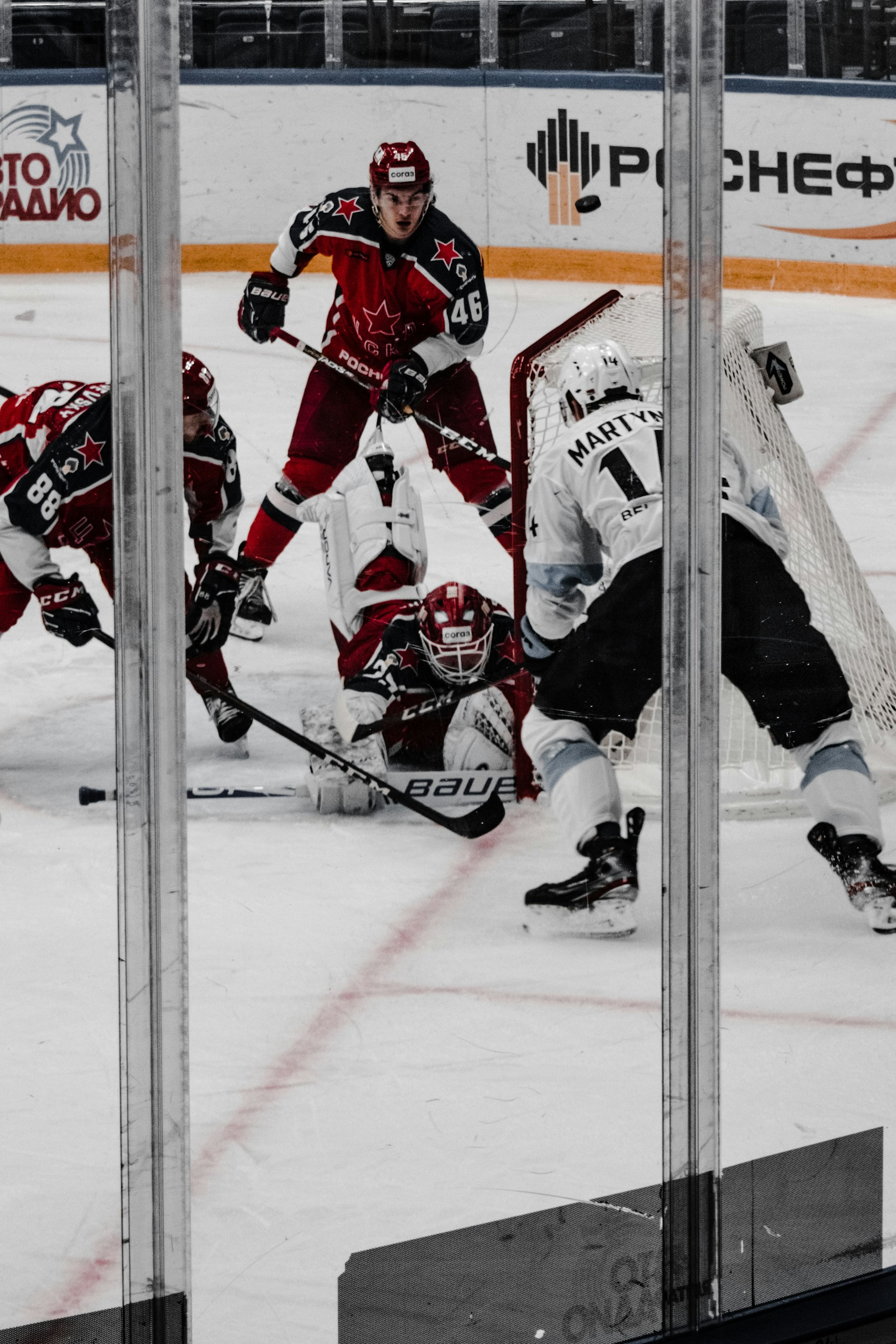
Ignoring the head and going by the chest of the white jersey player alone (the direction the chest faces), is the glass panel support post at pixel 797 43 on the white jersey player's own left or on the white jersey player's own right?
on the white jersey player's own right

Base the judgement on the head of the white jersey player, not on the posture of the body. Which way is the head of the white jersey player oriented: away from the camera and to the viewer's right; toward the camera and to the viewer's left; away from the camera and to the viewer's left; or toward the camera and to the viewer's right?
away from the camera and to the viewer's left

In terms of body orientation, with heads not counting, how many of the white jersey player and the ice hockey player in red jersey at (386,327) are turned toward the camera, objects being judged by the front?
1

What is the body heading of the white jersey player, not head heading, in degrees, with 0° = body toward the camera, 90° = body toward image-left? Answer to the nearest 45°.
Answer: approximately 135°

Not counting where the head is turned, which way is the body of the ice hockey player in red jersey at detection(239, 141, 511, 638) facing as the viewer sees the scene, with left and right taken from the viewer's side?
facing the viewer

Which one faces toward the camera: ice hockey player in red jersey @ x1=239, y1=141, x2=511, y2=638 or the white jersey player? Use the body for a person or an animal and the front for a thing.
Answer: the ice hockey player in red jersey

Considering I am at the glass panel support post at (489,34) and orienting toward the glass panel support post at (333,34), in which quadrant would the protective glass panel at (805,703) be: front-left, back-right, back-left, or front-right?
back-left

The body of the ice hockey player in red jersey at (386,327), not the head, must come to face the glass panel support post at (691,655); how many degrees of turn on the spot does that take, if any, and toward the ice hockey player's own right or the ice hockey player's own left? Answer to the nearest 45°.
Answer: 0° — they already face it

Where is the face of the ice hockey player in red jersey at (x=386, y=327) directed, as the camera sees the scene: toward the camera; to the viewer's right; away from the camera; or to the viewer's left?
toward the camera
